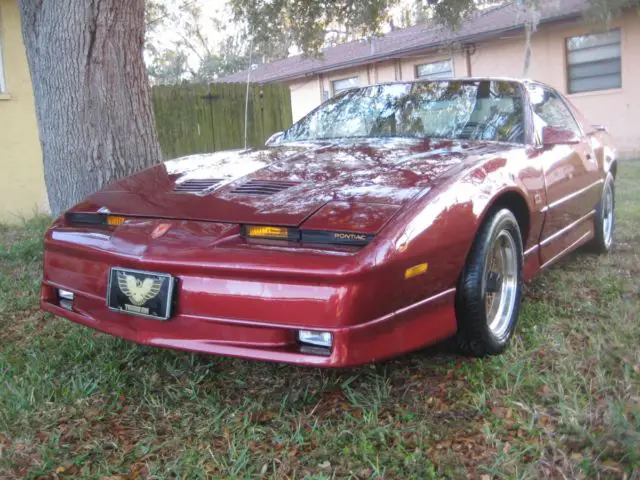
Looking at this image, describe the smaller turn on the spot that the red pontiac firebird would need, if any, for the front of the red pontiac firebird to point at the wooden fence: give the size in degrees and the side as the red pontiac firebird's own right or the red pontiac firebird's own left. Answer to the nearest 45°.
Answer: approximately 135° to the red pontiac firebird's own right

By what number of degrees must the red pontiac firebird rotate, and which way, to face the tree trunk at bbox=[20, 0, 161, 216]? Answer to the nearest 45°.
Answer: approximately 90° to its right

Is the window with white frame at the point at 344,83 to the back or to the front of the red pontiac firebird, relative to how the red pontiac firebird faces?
to the back

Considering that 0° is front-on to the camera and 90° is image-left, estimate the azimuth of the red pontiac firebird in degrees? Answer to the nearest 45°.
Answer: approximately 45°
